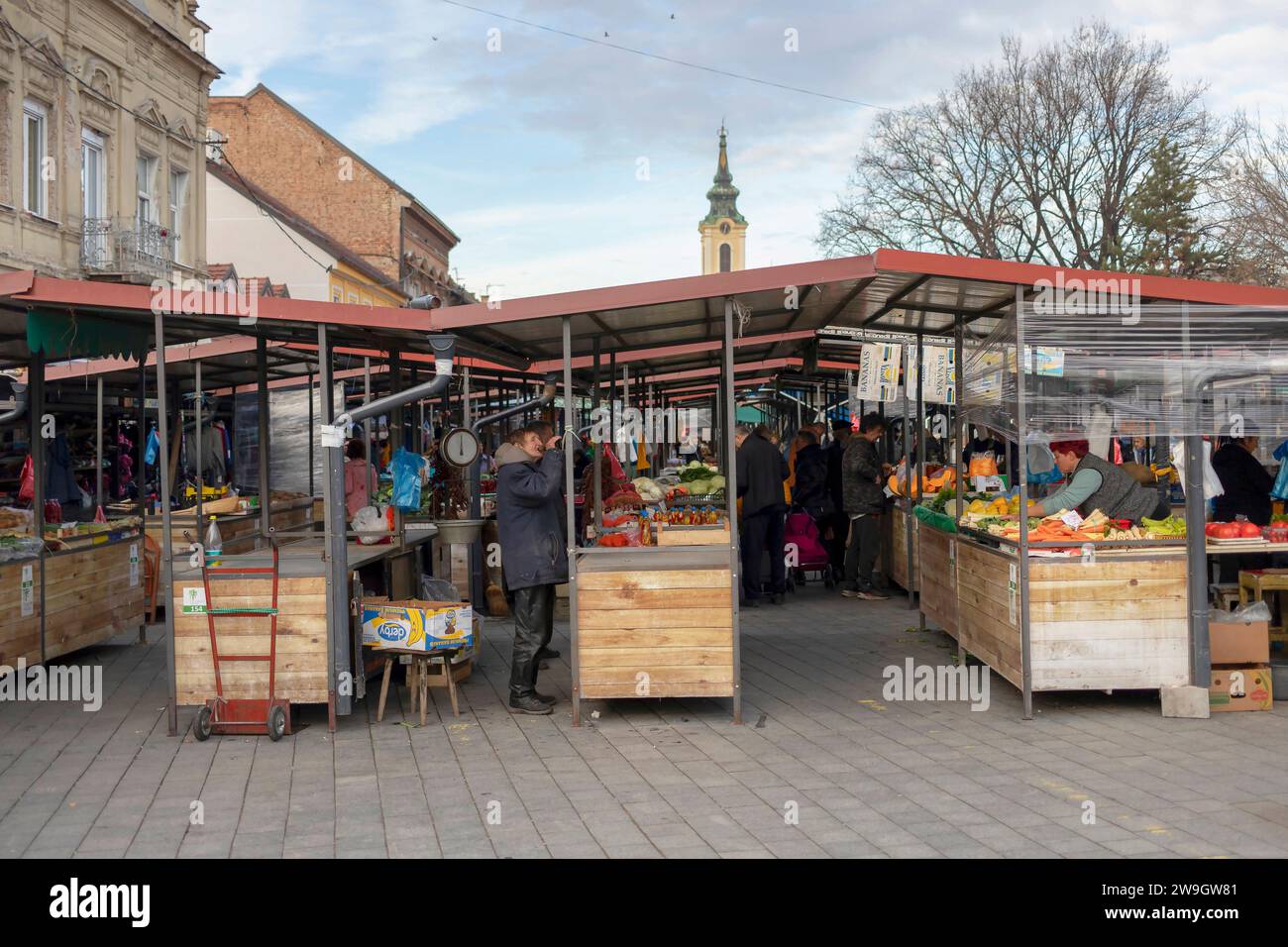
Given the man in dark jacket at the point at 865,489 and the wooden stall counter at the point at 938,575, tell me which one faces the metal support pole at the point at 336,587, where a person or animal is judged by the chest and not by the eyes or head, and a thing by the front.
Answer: the wooden stall counter

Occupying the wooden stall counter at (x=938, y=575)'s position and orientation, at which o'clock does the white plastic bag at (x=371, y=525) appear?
The white plastic bag is roughly at 1 o'clock from the wooden stall counter.

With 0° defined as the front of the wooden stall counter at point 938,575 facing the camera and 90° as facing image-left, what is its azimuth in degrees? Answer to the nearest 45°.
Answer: approximately 45°

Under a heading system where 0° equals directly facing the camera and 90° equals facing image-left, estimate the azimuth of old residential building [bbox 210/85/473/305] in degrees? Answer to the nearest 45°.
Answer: approximately 315°

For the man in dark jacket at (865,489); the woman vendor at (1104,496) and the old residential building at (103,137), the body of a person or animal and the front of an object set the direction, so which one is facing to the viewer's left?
the woman vendor

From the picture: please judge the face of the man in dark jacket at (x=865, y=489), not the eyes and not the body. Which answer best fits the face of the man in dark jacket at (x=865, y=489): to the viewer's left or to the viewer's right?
to the viewer's right

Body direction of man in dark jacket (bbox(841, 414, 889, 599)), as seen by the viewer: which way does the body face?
to the viewer's right

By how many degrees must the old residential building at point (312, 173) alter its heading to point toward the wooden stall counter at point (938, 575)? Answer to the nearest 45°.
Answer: approximately 45° to its right

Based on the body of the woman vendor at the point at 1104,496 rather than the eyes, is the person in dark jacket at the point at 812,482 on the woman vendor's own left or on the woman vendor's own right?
on the woman vendor's own right

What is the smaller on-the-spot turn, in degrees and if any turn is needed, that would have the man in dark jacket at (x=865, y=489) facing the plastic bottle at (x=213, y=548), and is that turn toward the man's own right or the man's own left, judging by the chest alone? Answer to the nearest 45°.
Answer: approximately 135° to the man's own right

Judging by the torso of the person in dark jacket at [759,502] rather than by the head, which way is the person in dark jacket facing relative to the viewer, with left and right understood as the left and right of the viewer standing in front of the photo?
facing away from the viewer and to the left of the viewer

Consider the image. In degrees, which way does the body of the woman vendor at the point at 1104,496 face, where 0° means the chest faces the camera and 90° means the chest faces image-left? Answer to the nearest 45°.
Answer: approximately 90°
